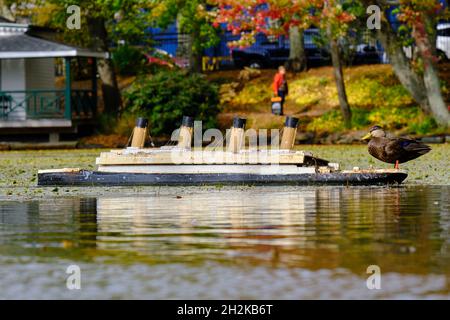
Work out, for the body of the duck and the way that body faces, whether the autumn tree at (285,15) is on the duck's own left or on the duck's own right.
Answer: on the duck's own right

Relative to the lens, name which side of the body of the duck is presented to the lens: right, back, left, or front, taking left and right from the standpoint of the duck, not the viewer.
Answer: left

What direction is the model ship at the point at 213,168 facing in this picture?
to the viewer's left
